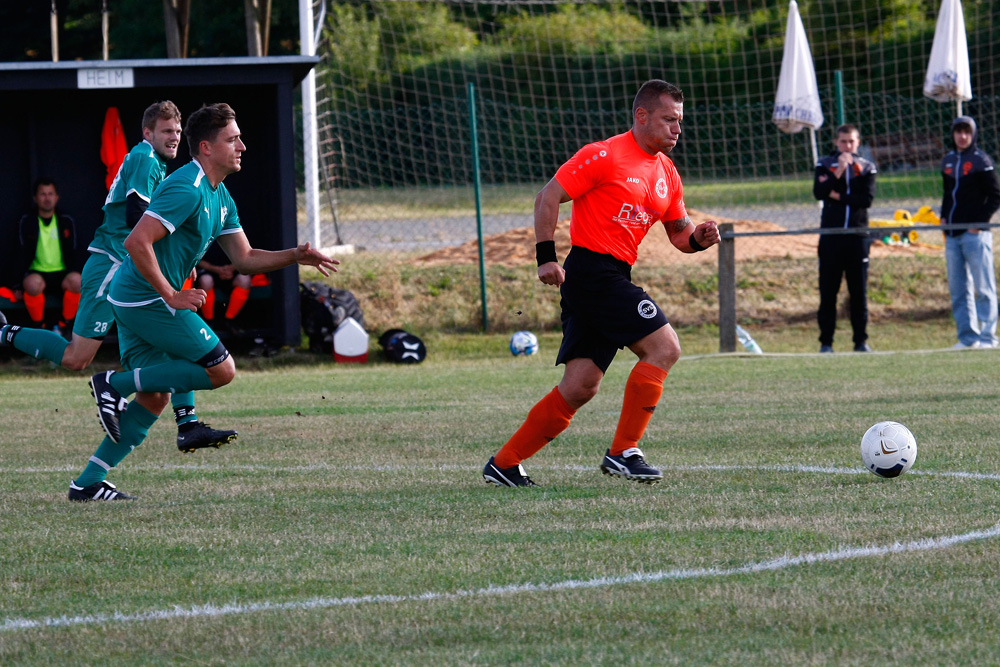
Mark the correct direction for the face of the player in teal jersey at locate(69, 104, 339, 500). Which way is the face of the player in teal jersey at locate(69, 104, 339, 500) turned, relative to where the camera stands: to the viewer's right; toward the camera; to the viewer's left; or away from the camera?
to the viewer's right

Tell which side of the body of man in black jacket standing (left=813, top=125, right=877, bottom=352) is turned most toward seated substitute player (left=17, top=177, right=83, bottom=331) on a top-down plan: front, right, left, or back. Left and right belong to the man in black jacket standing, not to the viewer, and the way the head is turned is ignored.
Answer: right

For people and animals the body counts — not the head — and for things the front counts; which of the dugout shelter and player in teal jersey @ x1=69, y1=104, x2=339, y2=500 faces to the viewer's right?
the player in teal jersey

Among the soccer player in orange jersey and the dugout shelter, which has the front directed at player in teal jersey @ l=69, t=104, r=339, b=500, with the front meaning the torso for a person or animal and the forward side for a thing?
the dugout shelter

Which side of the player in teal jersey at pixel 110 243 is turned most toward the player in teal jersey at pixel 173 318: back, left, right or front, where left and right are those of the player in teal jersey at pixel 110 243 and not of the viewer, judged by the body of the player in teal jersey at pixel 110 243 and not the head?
right

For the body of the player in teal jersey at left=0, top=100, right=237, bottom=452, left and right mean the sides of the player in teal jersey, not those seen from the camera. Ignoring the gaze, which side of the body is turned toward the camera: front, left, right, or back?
right

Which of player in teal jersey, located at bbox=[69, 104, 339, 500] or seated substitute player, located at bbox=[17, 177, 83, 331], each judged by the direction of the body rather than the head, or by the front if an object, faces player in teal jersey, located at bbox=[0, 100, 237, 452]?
the seated substitute player

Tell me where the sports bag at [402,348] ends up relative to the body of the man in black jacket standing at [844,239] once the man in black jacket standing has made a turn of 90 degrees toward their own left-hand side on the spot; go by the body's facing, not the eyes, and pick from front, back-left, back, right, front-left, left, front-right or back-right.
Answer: back

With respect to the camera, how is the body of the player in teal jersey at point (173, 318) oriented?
to the viewer's right

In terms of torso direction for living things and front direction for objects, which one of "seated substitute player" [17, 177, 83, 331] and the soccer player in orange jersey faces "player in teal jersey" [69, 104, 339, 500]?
the seated substitute player

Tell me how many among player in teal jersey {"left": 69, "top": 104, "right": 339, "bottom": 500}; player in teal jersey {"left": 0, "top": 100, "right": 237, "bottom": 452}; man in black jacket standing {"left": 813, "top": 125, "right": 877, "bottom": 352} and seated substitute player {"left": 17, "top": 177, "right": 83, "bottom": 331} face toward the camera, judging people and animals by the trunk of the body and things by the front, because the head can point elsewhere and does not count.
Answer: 2
